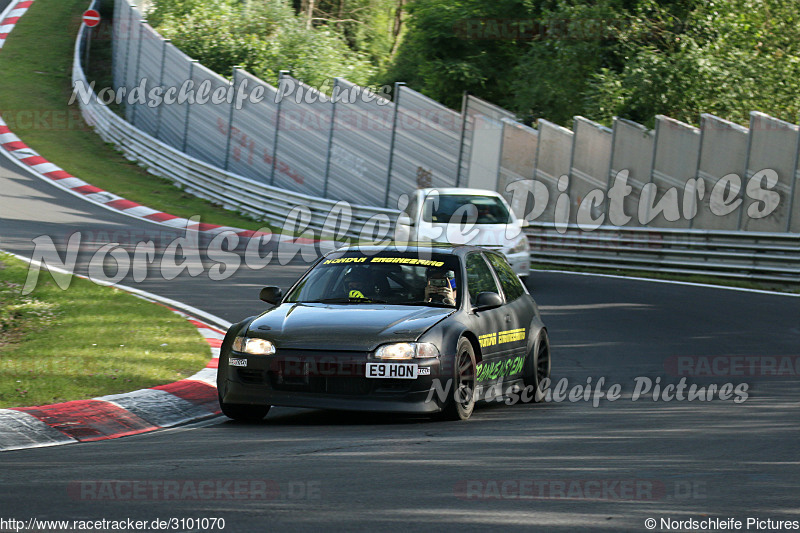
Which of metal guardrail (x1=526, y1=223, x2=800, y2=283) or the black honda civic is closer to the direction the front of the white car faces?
the black honda civic

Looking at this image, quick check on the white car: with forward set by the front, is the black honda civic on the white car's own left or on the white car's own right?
on the white car's own right

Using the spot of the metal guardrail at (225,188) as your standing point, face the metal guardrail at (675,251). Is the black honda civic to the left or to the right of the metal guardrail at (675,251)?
right

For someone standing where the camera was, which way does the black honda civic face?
facing the viewer and to the left of the viewer

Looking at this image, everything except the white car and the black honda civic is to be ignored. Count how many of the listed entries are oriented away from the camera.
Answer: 0

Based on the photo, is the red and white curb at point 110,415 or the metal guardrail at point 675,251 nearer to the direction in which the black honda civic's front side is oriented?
the red and white curb

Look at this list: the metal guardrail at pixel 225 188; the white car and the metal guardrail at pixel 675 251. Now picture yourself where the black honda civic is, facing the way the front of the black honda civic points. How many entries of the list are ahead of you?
0

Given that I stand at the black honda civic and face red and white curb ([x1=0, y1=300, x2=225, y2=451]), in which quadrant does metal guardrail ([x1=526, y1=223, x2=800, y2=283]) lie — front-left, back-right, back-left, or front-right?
back-right

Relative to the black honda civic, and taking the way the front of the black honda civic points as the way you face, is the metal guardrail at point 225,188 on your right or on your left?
on your right

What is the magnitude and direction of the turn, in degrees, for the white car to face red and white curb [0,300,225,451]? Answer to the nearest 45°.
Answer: approximately 45° to its right

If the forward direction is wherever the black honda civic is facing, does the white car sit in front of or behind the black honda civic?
behind

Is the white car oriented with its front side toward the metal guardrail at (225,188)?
no

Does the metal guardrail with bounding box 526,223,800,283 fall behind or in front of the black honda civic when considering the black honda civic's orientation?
behind

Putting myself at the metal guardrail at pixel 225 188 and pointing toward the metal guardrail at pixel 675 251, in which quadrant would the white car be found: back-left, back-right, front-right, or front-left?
front-right

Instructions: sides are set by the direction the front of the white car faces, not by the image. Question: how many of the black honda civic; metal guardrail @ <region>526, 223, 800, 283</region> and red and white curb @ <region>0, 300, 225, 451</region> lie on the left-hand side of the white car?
1

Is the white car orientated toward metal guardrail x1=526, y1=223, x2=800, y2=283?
no
